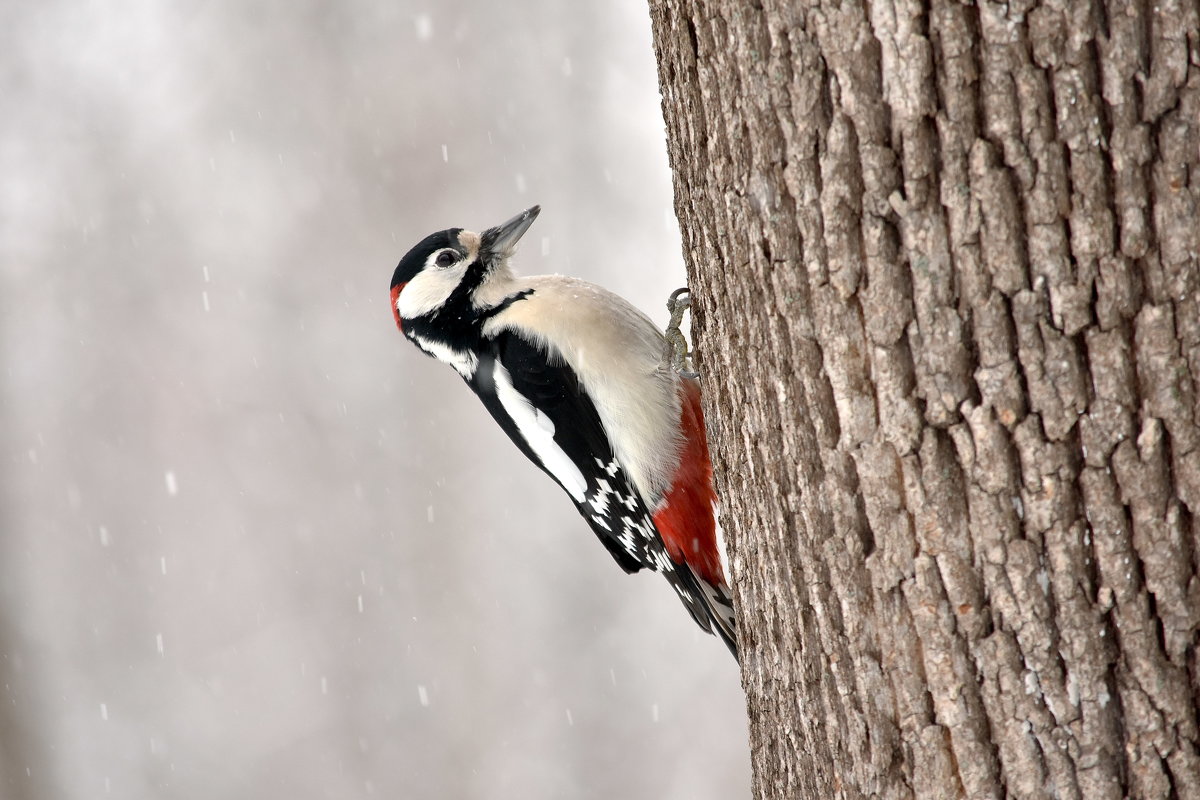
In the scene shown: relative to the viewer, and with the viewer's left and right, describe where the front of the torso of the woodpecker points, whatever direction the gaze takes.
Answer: facing to the right of the viewer
